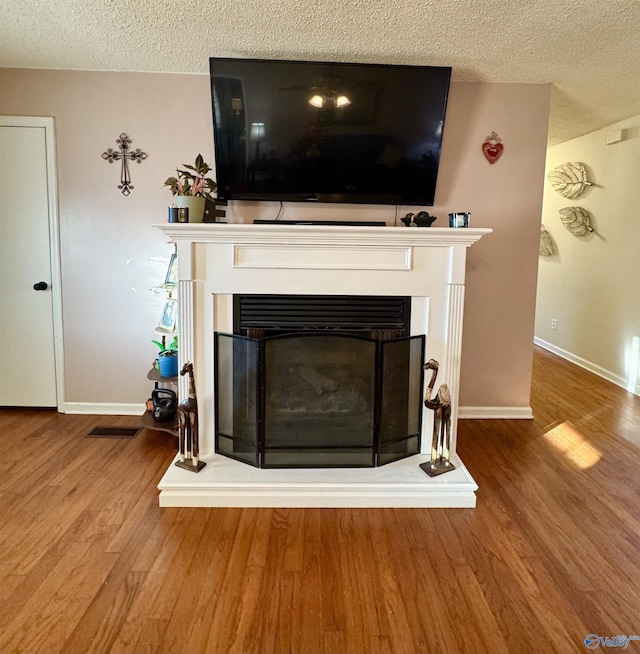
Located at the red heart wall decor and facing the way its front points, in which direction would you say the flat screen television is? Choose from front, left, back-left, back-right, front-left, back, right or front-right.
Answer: front-right

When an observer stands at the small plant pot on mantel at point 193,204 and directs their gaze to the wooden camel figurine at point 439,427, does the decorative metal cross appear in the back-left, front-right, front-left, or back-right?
back-left

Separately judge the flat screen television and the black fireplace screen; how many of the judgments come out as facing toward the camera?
2

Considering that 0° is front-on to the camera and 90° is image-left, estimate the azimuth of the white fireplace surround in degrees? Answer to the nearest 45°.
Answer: approximately 0°

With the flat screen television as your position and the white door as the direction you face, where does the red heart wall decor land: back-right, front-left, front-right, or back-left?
back-right

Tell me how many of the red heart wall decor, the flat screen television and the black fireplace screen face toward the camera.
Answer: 3

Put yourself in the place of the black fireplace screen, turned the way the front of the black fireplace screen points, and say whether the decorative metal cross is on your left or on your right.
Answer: on your right

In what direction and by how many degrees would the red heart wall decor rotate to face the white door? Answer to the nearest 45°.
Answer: approximately 90° to its right

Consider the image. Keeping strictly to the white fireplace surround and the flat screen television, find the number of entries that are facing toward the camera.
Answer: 2

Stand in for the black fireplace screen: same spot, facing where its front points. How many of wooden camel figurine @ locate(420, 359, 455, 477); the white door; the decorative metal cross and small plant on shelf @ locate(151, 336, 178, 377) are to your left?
1
